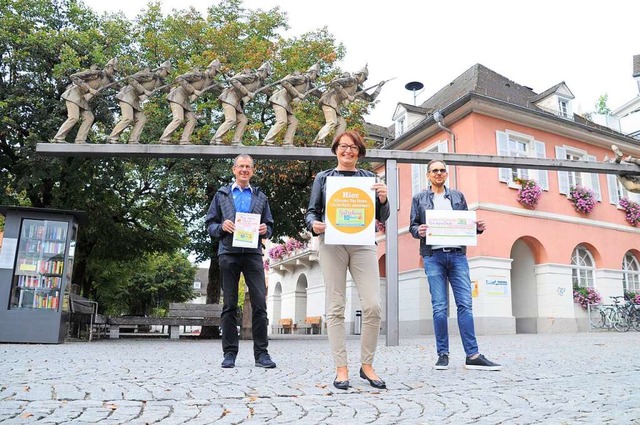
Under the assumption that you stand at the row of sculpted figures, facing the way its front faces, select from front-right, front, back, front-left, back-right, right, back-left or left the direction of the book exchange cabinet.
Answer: back-left

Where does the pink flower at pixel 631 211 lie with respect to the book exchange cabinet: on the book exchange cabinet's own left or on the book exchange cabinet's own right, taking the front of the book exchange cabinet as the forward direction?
on the book exchange cabinet's own left

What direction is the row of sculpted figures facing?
to the viewer's right

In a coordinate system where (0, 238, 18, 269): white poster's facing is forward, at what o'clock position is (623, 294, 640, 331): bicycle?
The bicycle is roughly at 9 o'clock from the white poster.

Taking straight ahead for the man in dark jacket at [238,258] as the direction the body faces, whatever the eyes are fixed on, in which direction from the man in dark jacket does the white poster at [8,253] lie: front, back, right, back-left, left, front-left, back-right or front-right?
back-right
